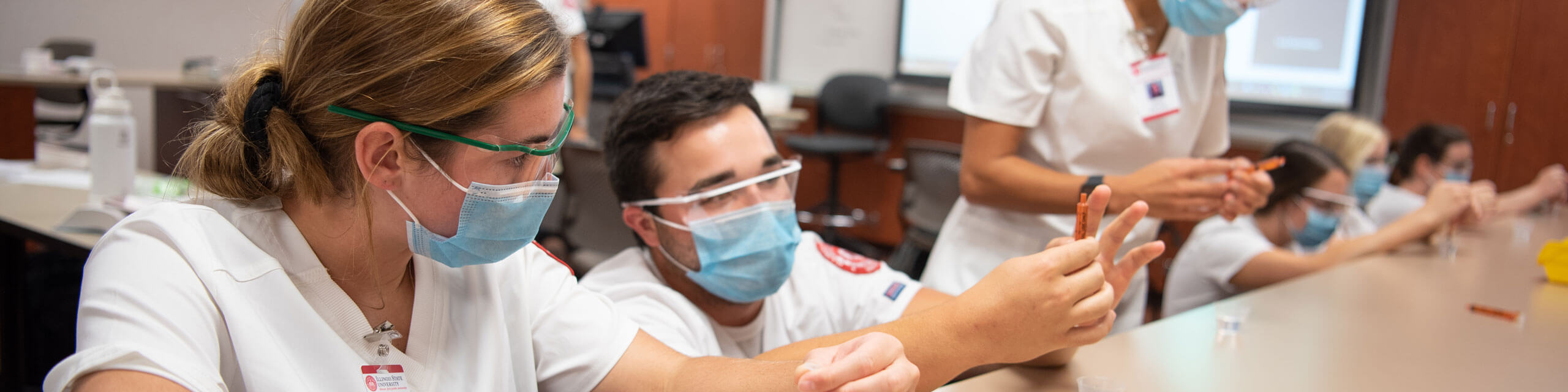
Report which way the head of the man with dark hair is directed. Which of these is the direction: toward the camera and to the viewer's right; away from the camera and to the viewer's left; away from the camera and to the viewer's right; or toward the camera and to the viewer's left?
toward the camera and to the viewer's right

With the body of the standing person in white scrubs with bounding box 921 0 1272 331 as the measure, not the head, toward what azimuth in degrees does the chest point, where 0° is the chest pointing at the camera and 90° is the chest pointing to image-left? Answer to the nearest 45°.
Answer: approximately 315°

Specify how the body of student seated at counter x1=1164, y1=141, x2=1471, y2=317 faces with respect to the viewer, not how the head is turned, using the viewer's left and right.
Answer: facing to the right of the viewer

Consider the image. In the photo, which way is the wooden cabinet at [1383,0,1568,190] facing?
toward the camera

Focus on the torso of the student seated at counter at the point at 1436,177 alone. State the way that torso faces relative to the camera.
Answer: to the viewer's right

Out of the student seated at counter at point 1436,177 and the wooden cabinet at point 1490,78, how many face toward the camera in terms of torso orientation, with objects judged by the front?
1

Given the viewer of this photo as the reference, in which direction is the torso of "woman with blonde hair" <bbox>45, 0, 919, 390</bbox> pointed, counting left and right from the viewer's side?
facing the viewer and to the right of the viewer

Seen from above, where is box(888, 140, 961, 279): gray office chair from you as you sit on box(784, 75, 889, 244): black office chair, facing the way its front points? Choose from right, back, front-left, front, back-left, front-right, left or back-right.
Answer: front-left

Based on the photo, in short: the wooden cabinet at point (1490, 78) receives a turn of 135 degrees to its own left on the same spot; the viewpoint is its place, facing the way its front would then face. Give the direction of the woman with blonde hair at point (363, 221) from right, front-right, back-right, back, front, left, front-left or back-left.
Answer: back-right

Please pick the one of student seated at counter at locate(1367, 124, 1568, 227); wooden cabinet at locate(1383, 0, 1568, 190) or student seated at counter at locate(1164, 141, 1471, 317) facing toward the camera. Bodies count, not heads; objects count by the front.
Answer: the wooden cabinet

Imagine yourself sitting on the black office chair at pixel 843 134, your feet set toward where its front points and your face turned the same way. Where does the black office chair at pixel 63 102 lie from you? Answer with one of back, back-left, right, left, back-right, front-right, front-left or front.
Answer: front-right

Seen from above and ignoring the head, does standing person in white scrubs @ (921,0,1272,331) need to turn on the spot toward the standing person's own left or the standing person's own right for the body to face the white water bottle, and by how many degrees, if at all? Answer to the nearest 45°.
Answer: approximately 135° to the standing person's own right

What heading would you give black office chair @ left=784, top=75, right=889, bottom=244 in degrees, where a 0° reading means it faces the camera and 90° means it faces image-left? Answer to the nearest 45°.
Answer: approximately 45°
